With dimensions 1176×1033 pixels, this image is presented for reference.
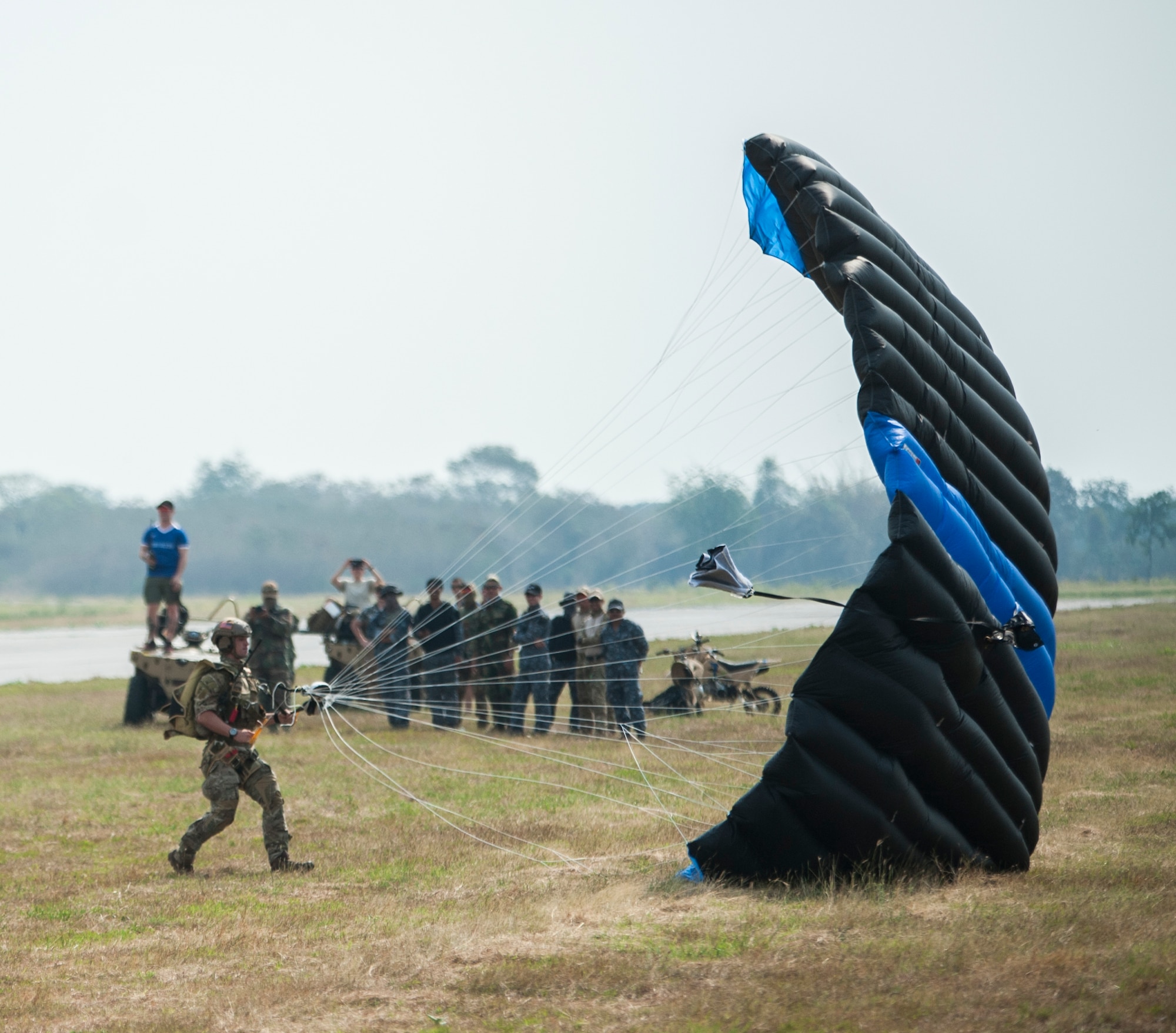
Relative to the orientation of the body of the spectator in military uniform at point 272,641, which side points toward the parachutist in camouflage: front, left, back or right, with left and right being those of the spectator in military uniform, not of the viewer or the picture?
front

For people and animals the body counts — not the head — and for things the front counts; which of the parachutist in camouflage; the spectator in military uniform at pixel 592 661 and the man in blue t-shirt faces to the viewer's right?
the parachutist in camouflage

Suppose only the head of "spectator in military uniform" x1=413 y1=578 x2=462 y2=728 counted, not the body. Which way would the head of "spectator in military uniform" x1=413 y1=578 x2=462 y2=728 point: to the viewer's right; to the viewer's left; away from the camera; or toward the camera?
toward the camera

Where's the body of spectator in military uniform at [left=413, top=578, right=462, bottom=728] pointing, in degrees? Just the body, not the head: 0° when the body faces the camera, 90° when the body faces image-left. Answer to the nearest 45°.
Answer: approximately 0°

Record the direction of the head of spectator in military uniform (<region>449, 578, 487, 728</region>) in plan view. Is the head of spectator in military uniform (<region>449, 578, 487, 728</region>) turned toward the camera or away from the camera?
toward the camera

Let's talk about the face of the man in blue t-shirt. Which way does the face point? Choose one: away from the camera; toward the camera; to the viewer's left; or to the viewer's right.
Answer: toward the camera

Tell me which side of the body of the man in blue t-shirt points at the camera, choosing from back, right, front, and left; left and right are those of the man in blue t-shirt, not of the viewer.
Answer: front

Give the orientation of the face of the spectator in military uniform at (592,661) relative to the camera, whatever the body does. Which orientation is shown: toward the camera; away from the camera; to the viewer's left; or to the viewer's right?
toward the camera

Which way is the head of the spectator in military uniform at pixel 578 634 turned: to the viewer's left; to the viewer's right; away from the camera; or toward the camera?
toward the camera

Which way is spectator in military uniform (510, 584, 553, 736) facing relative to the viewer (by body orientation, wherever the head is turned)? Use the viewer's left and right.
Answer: facing the viewer

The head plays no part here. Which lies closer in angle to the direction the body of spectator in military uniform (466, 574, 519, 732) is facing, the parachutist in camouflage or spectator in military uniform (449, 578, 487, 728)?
the parachutist in camouflage

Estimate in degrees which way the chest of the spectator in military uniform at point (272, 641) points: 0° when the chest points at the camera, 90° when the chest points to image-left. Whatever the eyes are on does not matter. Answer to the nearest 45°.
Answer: approximately 0°
